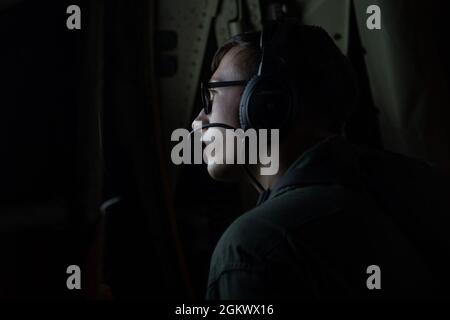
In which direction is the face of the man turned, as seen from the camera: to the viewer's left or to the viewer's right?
to the viewer's left

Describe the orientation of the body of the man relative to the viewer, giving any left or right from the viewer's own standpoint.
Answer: facing away from the viewer and to the left of the viewer
